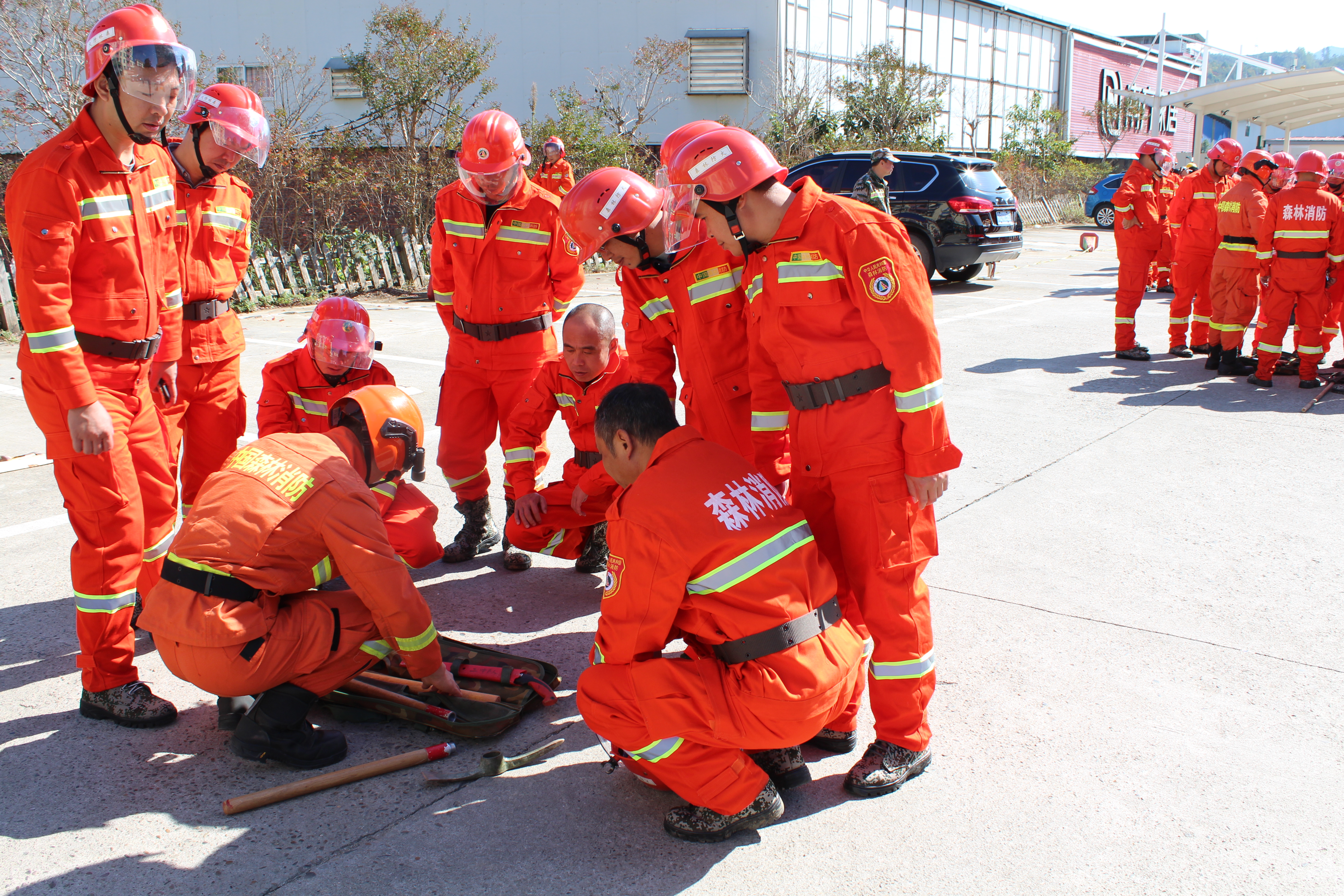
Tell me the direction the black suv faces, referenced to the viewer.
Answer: facing away from the viewer and to the left of the viewer

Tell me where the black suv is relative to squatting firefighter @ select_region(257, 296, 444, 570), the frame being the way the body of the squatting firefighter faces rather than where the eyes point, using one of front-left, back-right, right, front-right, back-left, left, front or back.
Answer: back-left

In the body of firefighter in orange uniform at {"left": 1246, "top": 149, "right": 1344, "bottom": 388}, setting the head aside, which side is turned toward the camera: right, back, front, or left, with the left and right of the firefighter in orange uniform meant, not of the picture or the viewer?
back

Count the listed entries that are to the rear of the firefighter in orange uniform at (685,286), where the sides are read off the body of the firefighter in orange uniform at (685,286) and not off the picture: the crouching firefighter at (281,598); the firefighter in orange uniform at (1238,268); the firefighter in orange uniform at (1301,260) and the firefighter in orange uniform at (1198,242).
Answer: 3

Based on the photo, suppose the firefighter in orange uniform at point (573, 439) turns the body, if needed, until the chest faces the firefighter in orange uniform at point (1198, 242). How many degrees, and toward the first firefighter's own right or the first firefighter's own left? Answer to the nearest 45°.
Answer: approximately 180°

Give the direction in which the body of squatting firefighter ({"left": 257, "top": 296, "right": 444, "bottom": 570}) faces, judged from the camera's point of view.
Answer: toward the camera

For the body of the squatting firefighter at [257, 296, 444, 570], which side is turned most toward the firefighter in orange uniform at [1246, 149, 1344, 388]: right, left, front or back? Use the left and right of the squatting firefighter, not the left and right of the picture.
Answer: left

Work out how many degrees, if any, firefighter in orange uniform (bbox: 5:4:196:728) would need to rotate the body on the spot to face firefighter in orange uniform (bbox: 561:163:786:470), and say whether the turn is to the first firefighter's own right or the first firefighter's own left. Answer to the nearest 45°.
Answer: approximately 45° to the first firefighter's own left

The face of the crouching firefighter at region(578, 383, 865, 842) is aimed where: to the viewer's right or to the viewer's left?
to the viewer's left

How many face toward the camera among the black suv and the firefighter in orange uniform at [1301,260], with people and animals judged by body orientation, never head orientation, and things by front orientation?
0

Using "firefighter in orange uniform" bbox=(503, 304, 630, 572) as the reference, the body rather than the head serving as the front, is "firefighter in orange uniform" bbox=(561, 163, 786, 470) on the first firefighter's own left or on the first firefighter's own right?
on the first firefighter's own left

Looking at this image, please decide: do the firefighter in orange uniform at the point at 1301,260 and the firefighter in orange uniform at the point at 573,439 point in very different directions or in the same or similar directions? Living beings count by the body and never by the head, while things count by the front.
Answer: very different directions

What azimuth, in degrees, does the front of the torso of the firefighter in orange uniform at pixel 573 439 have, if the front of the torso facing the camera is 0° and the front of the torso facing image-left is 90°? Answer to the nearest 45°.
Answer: approximately 45°

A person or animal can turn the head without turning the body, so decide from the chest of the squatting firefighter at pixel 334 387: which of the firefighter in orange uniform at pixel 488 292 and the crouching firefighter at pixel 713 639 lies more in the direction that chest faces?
the crouching firefighter
